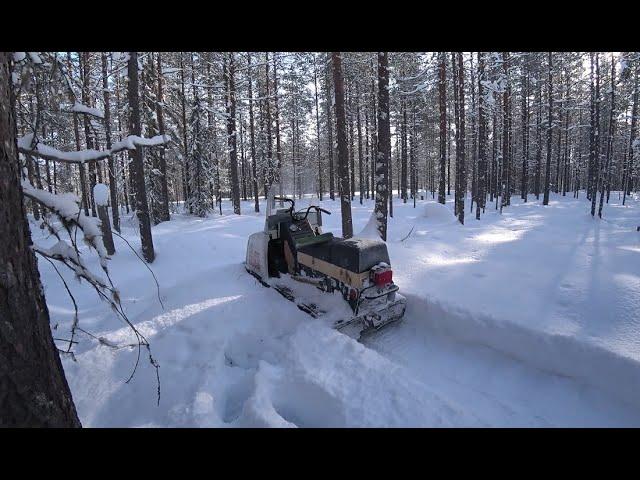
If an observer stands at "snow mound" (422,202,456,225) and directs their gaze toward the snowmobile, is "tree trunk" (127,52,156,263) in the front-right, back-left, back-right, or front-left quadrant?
front-right

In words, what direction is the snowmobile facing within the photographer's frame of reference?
facing away from the viewer and to the left of the viewer

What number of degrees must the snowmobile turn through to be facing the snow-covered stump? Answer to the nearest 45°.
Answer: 0° — it already faces it

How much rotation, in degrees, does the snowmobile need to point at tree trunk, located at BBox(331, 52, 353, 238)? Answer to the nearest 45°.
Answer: approximately 45° to its right

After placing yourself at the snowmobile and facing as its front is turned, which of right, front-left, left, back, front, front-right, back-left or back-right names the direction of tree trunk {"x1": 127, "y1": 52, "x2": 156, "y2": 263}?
front

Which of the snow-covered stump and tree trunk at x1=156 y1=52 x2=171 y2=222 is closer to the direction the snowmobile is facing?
the tree trunk

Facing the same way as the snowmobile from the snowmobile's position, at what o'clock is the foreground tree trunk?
The foreground tree trunk is roughly at 8 o'clock from the snowmobile.

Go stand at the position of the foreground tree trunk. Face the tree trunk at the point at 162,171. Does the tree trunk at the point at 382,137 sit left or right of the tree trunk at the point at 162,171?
right

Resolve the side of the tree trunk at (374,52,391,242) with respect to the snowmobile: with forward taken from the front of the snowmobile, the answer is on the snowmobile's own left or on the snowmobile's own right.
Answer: on the snowmobile's own right
